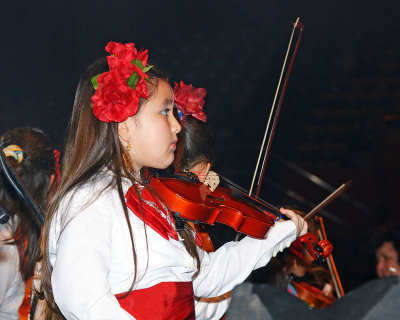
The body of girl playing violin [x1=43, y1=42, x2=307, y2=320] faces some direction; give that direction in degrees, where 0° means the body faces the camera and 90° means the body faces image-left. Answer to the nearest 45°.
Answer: approximately 270°

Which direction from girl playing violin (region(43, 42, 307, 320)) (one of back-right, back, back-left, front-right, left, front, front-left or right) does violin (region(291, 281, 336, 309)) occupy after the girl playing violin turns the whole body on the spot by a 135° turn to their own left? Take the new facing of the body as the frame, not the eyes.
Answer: right

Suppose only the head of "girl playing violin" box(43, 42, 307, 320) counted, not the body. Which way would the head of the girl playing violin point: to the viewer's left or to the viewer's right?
to the viewer's right
